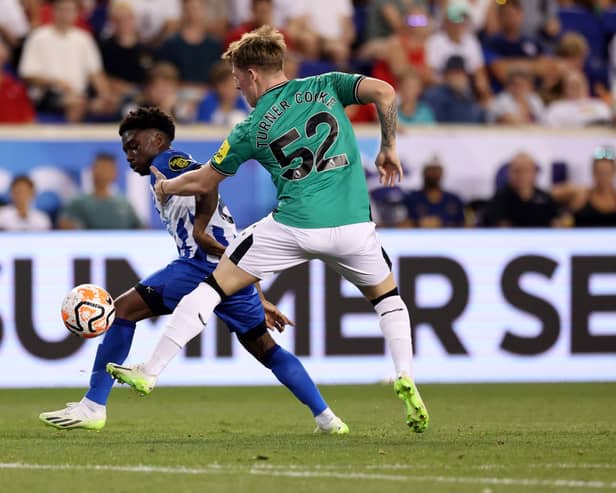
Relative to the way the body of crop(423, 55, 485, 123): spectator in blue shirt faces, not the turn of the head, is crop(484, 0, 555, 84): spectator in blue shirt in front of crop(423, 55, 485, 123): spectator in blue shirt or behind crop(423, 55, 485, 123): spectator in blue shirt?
behind

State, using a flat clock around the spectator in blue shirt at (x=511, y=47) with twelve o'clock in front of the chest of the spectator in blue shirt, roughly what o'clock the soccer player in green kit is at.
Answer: The soccer player in green kit is roughly at 12 o'clock from the spectator in blue shirt.

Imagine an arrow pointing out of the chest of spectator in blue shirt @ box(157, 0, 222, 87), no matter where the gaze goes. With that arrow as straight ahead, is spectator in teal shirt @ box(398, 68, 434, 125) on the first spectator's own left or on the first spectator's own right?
on the first spectator's own left

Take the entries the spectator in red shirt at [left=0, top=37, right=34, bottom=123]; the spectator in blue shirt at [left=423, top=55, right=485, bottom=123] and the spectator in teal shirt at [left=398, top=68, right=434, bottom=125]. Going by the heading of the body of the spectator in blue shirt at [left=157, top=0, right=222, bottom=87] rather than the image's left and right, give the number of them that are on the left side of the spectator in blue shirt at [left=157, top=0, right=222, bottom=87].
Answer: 2

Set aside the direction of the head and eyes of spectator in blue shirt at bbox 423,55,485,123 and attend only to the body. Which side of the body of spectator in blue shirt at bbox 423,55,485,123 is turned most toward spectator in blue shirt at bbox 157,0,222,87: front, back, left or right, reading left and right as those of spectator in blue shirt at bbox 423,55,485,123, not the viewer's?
right

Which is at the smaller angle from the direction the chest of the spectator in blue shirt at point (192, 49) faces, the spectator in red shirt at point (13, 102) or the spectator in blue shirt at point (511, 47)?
the spectator in red shirt

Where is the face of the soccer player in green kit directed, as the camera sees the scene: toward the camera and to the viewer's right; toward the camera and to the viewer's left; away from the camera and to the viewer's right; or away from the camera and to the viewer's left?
away from the camera and to the viewer's left
